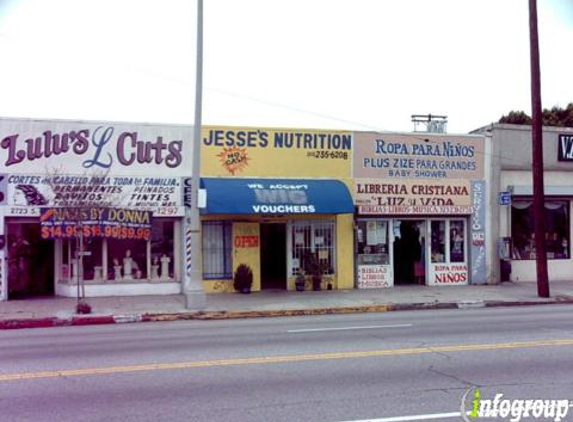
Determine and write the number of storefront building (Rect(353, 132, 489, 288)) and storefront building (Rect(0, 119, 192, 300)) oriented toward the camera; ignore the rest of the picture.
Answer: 2

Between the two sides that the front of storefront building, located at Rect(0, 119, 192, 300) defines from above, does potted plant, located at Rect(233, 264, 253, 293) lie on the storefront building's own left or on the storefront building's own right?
on the storefront building's own left

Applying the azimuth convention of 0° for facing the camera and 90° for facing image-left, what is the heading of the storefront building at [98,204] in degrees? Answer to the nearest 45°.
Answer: approximately 0°

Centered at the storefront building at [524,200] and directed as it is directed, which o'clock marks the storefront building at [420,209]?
the storefront building at [420,209] is roughly at 2 o'clock from the storefront building at [524,200].

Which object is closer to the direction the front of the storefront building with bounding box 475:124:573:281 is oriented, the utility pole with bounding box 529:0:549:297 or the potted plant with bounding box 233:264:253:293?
the utility pole

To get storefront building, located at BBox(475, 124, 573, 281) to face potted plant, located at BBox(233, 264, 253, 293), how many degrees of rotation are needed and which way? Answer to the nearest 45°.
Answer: approximately 45° to its right

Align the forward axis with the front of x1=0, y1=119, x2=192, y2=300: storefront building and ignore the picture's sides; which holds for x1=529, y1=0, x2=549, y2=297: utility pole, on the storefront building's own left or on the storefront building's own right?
on the storefront building's own left

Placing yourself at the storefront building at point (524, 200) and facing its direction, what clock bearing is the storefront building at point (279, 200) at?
the storefront building at point (279, 200) is roughly at 2 o'clock from the storefront building at point (524, 200).

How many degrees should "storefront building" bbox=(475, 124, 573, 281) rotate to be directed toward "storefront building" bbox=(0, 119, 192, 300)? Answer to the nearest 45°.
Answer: approximately 45° to its right

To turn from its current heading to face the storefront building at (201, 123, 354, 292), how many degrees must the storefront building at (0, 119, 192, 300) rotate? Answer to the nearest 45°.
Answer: approximately 90° to its left
